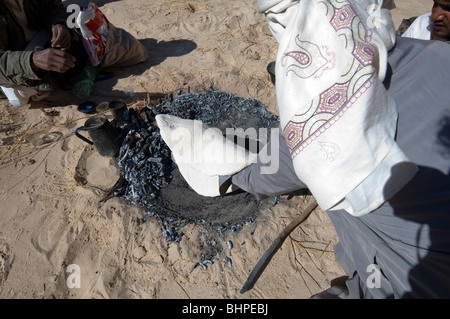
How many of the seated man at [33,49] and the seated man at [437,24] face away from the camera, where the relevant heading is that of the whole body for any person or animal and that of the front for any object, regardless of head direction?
0

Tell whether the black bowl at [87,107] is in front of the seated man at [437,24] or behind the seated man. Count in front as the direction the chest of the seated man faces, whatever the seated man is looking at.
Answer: in front

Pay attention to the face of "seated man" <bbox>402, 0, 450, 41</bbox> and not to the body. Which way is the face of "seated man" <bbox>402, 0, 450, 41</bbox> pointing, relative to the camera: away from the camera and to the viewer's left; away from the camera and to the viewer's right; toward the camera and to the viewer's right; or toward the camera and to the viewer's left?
toward the camera and to the viewer's left

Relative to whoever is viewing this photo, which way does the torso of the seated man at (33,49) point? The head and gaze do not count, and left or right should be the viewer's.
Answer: facing the viewer and to the right of the viewer

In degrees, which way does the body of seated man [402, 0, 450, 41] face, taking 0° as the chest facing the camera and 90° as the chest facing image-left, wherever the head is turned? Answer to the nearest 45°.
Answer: approximately 45°

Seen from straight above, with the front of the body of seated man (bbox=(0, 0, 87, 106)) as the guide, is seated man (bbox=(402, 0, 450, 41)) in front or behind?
in front
